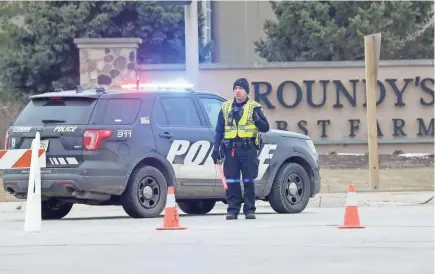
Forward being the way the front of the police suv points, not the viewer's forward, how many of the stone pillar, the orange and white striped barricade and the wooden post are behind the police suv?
1

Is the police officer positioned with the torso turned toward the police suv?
no

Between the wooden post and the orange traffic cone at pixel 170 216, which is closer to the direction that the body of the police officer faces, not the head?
the orange traffic cone

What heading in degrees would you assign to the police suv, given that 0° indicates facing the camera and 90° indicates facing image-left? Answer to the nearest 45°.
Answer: approximately 225°

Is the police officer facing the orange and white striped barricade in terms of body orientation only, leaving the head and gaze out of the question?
no

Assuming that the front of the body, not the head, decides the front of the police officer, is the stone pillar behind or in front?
behind

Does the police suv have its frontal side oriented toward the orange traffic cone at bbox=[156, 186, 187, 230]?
no

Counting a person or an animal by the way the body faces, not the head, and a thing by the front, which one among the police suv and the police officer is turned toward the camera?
the police officer

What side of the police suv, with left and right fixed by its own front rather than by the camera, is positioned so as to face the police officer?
right

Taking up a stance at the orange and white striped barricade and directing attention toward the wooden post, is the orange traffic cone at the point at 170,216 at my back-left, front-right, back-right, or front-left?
front-right

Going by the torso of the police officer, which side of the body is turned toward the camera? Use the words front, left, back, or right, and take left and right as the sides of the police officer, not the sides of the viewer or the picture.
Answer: front

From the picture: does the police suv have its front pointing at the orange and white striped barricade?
no

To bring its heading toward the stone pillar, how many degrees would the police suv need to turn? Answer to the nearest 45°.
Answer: approximately 45° to its left

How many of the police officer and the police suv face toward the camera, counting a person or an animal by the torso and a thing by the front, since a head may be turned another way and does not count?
1
